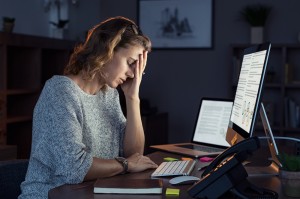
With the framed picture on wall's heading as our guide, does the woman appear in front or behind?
in front

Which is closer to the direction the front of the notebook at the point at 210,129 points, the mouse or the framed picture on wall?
the mouse

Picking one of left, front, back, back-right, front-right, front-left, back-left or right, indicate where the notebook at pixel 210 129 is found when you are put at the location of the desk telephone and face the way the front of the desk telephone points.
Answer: right

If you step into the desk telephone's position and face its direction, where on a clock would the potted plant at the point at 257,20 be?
The potted plant is roughly at 3 o'clock from the desk telephone.

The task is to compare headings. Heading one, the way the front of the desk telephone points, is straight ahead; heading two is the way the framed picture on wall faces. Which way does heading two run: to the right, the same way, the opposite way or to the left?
to the left

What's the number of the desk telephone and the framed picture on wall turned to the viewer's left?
1

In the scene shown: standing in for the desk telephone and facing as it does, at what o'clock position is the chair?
The chair is roughly at 1 o'clock from the desk telephone.

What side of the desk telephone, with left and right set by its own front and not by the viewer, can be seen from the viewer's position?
left

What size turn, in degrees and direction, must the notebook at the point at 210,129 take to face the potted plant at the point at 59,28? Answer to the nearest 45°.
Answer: approximately 90° to its right

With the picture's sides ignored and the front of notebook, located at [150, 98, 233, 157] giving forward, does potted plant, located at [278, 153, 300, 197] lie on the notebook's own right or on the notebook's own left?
on the notebook's own left

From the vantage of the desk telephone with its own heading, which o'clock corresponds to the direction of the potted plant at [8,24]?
The potted plant is roughly at 2 o'clock from the desk telephone.

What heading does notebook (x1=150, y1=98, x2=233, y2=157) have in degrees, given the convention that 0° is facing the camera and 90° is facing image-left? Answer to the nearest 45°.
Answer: approximately 45°

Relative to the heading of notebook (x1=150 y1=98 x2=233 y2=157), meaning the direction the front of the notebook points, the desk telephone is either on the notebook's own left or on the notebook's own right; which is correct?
on the notebook's own left

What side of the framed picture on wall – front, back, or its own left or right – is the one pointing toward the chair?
front
